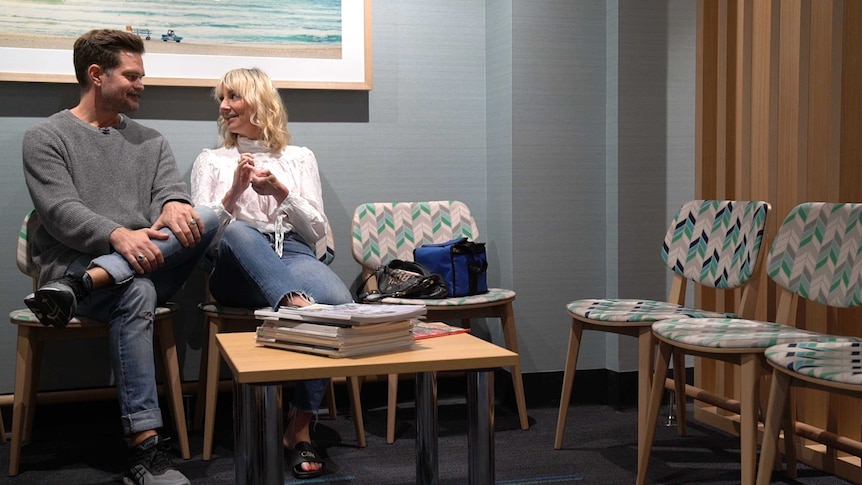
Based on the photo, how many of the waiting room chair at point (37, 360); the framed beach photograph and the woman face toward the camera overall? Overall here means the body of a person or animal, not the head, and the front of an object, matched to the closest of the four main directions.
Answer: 3

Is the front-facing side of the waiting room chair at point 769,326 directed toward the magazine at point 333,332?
yes

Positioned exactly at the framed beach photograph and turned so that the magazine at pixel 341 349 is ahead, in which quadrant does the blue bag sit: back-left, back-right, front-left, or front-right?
front-left

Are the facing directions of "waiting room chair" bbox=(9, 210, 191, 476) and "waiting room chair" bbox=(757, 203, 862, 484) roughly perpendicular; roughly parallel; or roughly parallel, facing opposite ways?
roughly perpendicular

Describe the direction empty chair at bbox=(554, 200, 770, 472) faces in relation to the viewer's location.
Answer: facing the viewer and to the left of the viewer

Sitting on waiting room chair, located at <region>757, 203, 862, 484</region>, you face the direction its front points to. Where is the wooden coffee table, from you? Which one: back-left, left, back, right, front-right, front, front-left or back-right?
front

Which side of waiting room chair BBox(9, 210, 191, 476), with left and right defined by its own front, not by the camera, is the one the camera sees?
front

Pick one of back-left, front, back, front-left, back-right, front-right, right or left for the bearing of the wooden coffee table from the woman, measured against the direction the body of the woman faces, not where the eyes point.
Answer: front

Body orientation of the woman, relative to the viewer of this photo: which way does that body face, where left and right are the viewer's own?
facing the viewer

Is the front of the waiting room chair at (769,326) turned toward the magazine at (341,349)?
yes

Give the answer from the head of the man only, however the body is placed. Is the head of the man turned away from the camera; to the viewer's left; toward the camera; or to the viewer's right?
to the viewer's right

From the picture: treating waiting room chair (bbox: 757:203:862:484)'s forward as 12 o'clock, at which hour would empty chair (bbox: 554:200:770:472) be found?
The empty chair is roughly at 3 o'clock from the waiting room chair.

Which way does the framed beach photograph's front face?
toward the camera

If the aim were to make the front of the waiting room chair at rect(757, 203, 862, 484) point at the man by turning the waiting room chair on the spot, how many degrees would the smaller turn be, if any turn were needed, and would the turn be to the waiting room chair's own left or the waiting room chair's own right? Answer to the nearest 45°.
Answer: approximately 45° to the waiting room chair's own right

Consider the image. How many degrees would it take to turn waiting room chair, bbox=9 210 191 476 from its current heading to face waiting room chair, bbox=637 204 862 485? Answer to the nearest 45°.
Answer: approximately 45° to its left

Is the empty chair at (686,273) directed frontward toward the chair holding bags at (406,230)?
no

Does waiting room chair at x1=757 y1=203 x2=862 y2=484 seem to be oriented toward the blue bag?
no

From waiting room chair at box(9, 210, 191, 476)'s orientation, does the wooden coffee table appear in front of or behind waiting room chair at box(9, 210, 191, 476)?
in front

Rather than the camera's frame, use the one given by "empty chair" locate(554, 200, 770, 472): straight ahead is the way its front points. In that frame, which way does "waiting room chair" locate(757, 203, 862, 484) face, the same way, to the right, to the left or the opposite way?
the same way

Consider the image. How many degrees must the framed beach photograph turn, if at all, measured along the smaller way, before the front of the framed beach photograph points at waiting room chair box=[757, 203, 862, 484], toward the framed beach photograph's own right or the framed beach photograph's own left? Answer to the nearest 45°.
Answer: approximately 45° to the framed beach photograph's own left
